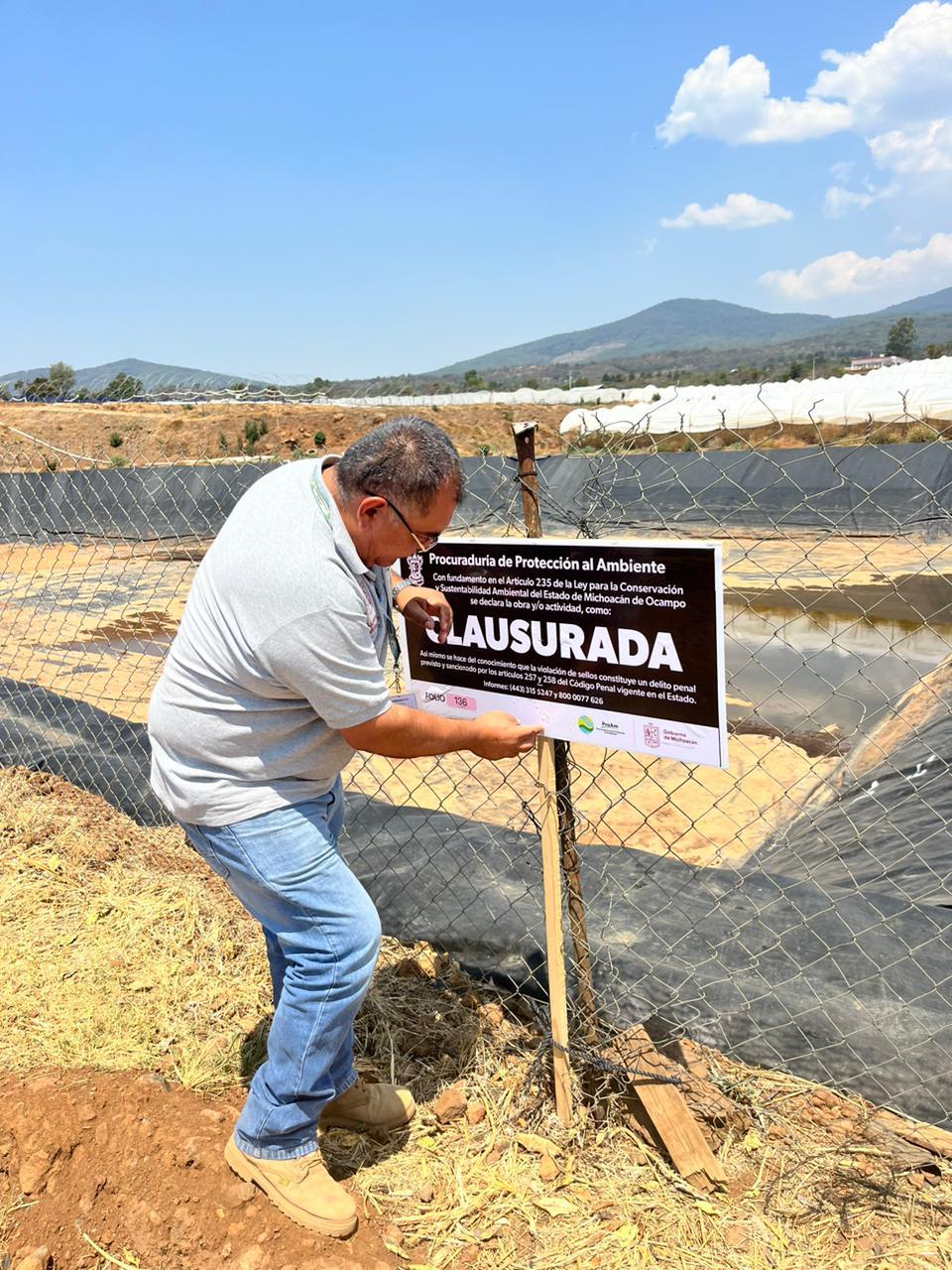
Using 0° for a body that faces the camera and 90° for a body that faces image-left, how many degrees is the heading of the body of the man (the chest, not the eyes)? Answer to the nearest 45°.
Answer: approximately 270°

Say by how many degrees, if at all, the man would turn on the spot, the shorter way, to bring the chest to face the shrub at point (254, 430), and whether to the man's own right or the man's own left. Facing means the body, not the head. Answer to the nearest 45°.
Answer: approximately 90° to the man's own left

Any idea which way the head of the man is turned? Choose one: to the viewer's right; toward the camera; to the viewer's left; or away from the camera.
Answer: to the viewer's right

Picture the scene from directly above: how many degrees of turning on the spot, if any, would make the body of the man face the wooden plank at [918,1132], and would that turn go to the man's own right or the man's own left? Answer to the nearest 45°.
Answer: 0° — they already face it

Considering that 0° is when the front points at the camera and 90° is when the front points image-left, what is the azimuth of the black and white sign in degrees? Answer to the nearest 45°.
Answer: approximately 45°

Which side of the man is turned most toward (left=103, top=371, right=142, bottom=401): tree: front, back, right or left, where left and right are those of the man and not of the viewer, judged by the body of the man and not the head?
left
